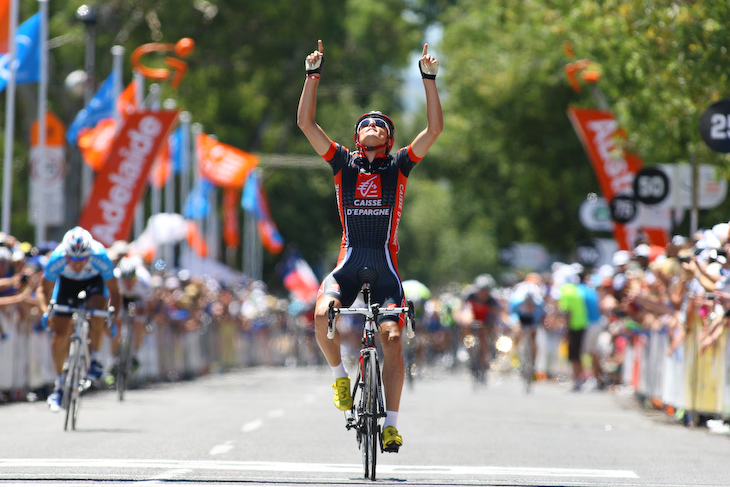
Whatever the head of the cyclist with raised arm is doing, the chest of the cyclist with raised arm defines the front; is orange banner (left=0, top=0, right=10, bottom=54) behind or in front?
behind

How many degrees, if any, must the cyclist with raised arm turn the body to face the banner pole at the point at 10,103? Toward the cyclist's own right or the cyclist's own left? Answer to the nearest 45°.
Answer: approximately 135° to the cyclist's own right

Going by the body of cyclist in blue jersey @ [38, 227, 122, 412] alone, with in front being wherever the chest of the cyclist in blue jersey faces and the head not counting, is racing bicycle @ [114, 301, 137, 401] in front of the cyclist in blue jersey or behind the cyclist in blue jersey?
behind

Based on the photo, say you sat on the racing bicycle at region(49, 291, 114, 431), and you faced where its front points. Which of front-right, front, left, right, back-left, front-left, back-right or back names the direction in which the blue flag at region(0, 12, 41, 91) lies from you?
back

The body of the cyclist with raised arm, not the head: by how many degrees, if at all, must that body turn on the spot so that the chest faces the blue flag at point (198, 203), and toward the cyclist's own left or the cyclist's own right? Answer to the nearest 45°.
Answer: approximately 180°

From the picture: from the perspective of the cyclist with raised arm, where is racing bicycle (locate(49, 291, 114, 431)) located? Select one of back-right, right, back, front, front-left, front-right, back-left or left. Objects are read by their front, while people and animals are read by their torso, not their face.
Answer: back-right

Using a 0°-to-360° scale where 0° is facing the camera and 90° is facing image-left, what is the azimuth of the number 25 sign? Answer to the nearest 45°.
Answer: approximately 0°

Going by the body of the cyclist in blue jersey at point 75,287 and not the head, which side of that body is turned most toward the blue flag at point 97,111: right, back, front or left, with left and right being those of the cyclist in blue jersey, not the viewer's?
back
